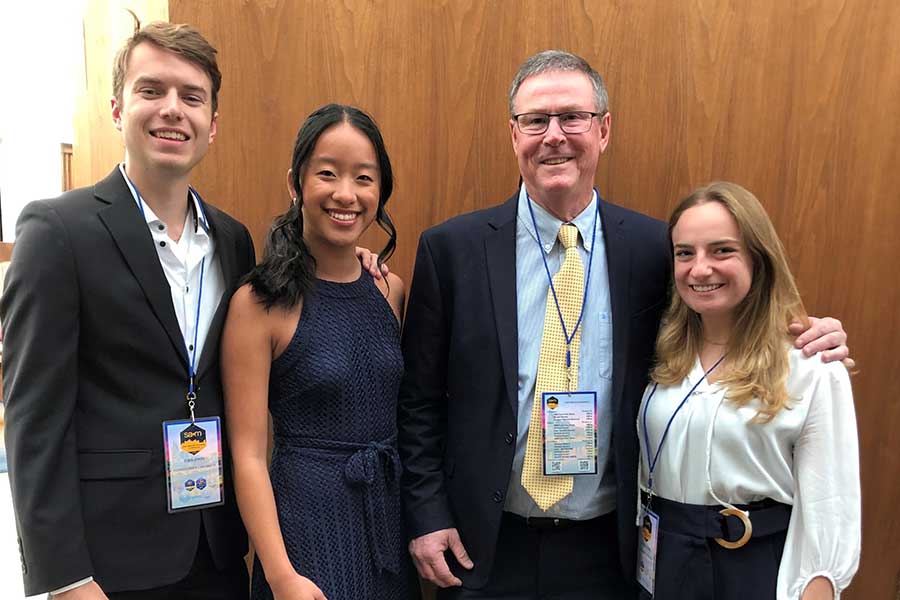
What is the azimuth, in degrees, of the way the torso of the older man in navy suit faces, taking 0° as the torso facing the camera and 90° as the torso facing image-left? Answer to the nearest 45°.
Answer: approximately 0°

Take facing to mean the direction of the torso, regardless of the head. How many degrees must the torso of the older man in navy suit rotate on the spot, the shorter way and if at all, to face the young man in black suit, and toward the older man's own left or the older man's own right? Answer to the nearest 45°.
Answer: approximately 45° to the older man's own right

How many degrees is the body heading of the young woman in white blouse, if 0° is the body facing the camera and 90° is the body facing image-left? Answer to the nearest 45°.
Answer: approximately 45°
